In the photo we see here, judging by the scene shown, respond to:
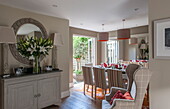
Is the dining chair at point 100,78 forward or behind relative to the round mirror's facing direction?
forward

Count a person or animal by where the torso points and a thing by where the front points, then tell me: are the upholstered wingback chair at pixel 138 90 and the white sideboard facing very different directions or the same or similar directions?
very different directions

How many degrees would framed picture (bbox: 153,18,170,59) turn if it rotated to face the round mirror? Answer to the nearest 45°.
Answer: approximately 45° to its right

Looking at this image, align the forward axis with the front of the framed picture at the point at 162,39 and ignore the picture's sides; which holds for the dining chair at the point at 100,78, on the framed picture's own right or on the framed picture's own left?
on the framed picture's own right

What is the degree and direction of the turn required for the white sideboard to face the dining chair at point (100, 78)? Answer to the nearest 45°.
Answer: approximately 45° to its left

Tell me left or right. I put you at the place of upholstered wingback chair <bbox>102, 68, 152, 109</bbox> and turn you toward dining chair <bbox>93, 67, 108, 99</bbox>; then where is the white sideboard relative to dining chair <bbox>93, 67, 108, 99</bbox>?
left

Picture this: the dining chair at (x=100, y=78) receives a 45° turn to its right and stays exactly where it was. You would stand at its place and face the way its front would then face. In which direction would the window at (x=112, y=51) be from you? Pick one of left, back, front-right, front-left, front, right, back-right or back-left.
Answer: left

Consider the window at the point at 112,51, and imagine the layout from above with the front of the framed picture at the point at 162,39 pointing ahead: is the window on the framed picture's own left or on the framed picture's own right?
on the framed picture's own right

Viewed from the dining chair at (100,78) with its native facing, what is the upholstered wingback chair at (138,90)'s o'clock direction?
The upholstered wingback chair is roughly at 4 o'clock from the dining chair.

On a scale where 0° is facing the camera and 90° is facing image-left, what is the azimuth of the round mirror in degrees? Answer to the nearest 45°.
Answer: approximately 315°

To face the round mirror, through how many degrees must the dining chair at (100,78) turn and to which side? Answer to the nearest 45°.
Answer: approximately 135° to its left

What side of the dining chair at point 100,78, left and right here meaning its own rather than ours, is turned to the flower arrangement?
back

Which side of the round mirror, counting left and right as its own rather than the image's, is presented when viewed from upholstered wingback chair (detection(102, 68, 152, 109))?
front

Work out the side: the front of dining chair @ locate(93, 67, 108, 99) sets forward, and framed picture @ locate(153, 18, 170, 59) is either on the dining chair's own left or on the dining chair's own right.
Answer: on the dining chair's own right
